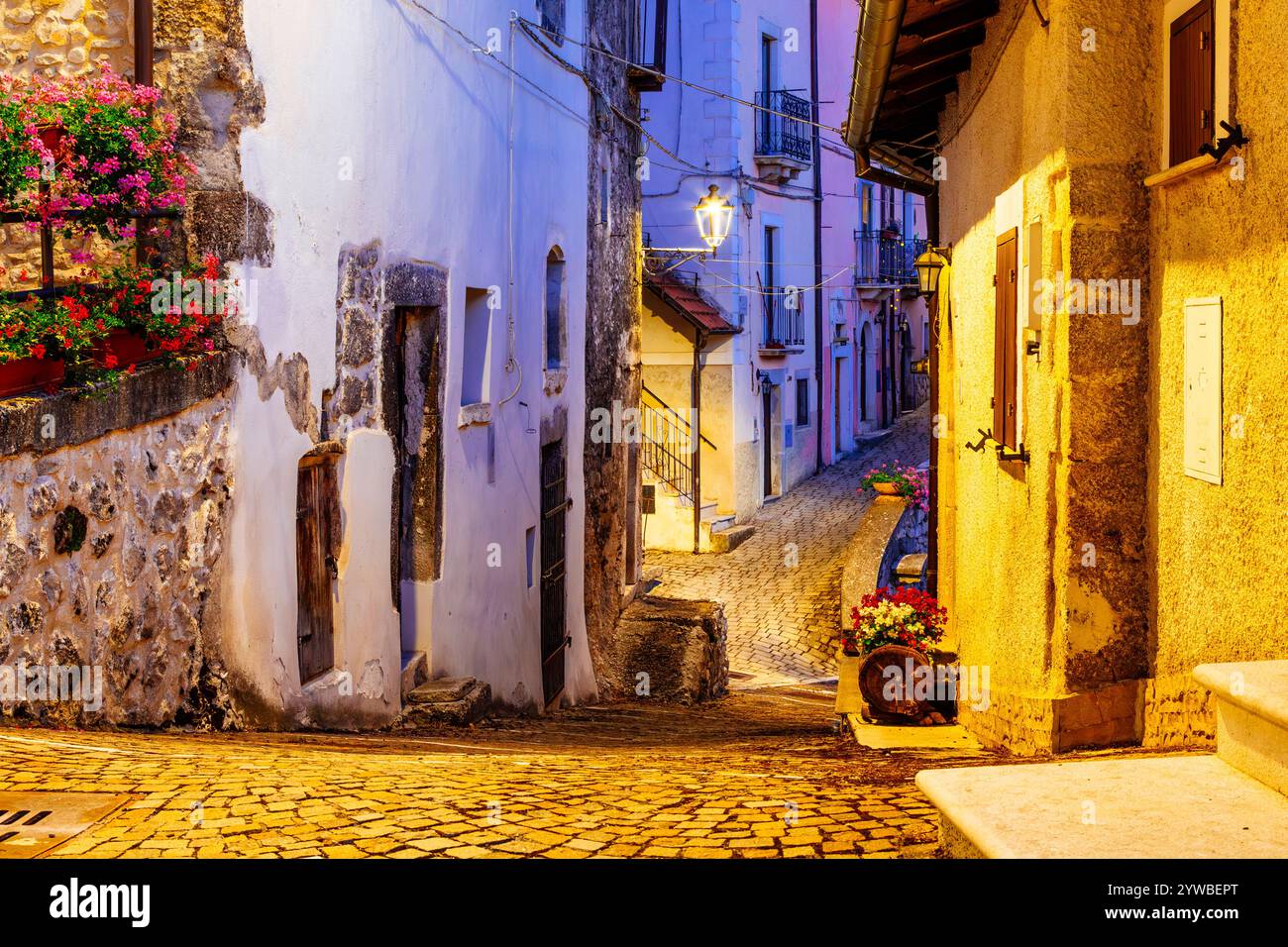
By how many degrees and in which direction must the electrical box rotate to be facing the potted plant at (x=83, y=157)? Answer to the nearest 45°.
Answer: approximately 45° to its right

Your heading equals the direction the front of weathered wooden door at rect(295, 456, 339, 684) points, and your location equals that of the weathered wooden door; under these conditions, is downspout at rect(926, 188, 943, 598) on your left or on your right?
on your left

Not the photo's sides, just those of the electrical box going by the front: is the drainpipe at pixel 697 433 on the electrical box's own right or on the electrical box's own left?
on the electrical box's own right

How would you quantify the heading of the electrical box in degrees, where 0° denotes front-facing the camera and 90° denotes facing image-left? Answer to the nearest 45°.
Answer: approximately 45°

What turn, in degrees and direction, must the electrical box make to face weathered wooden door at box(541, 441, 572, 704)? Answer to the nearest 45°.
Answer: approximately 90° to its right
